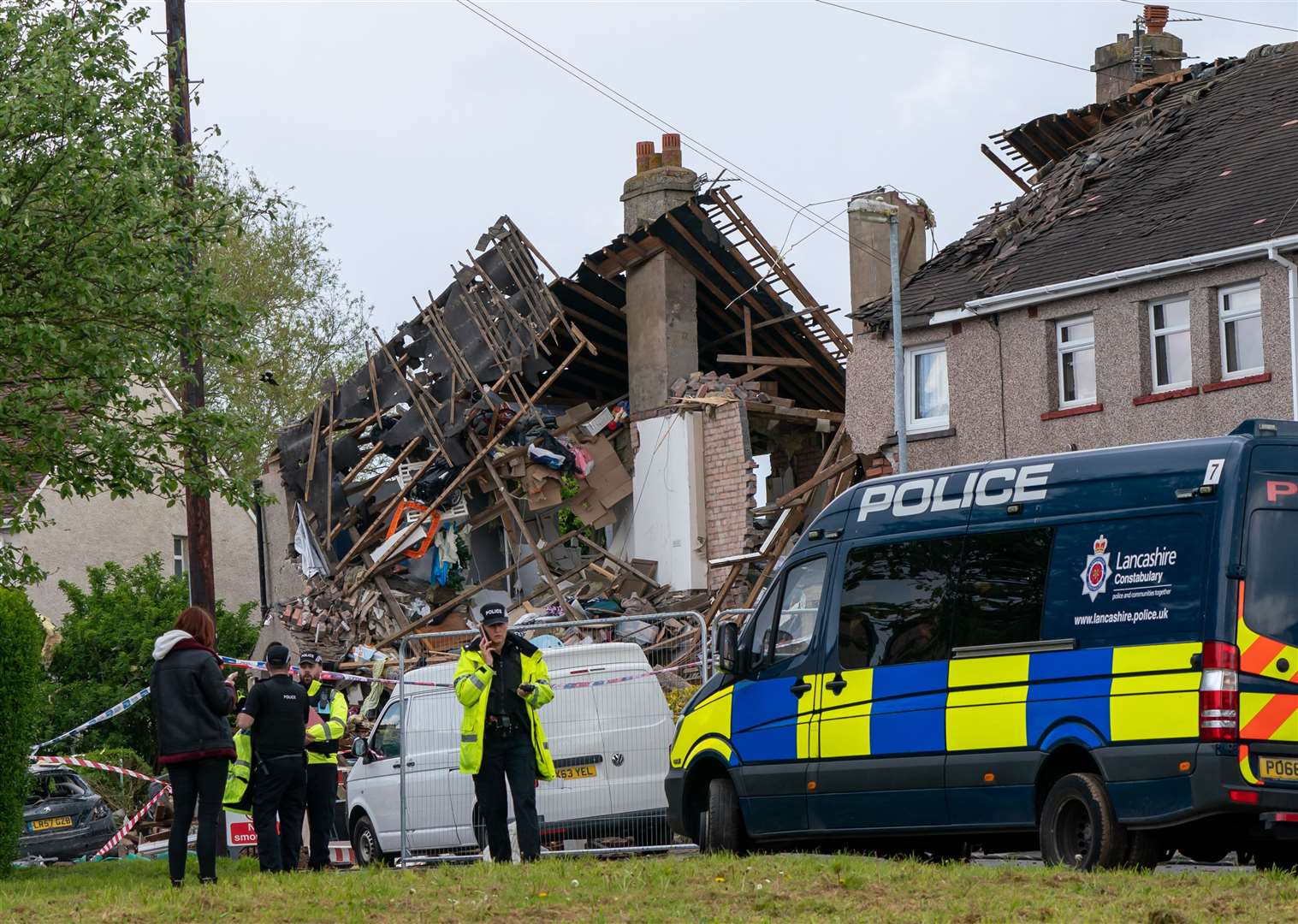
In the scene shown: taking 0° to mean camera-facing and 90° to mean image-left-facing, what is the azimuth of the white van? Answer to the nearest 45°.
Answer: approximately 135°

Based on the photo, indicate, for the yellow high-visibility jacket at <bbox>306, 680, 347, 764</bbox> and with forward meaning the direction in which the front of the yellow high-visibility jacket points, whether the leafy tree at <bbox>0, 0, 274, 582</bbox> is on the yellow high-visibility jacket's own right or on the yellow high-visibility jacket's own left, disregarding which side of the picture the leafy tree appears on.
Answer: on the yellow high-visibility jacket's own right

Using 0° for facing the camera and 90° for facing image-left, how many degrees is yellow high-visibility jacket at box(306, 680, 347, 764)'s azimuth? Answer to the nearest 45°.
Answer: approximately 45°

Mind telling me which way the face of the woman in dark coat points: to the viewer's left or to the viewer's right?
to the viewer's right

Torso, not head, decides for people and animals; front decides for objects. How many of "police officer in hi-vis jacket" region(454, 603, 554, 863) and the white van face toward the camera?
1

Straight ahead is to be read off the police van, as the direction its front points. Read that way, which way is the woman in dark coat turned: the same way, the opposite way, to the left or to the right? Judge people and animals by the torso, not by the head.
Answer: to the right
